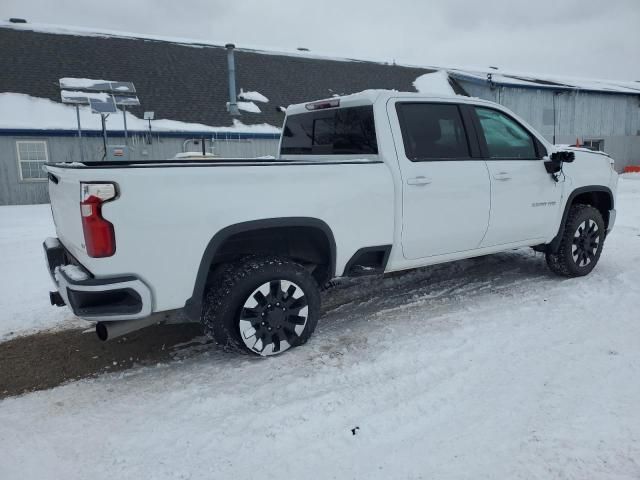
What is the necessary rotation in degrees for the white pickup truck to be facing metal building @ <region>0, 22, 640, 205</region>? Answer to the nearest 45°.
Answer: approximately 45° to its left

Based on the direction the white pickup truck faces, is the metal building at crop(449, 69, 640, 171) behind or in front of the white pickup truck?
in front

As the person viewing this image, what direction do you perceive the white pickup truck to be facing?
facing away from the viewer and to the right of the viewer
